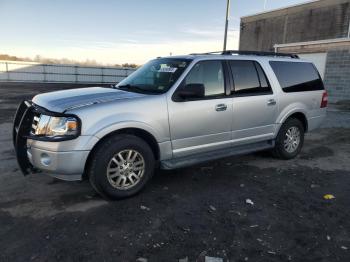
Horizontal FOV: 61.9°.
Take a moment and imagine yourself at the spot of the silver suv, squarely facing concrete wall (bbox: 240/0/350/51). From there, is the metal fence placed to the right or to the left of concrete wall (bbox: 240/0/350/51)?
left

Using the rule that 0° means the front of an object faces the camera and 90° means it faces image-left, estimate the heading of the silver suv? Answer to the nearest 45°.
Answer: approximately 45°

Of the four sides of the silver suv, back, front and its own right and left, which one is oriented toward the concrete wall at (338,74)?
back

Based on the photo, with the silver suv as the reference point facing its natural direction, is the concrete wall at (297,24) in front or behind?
behind

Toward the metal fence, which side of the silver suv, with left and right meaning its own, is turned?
right
